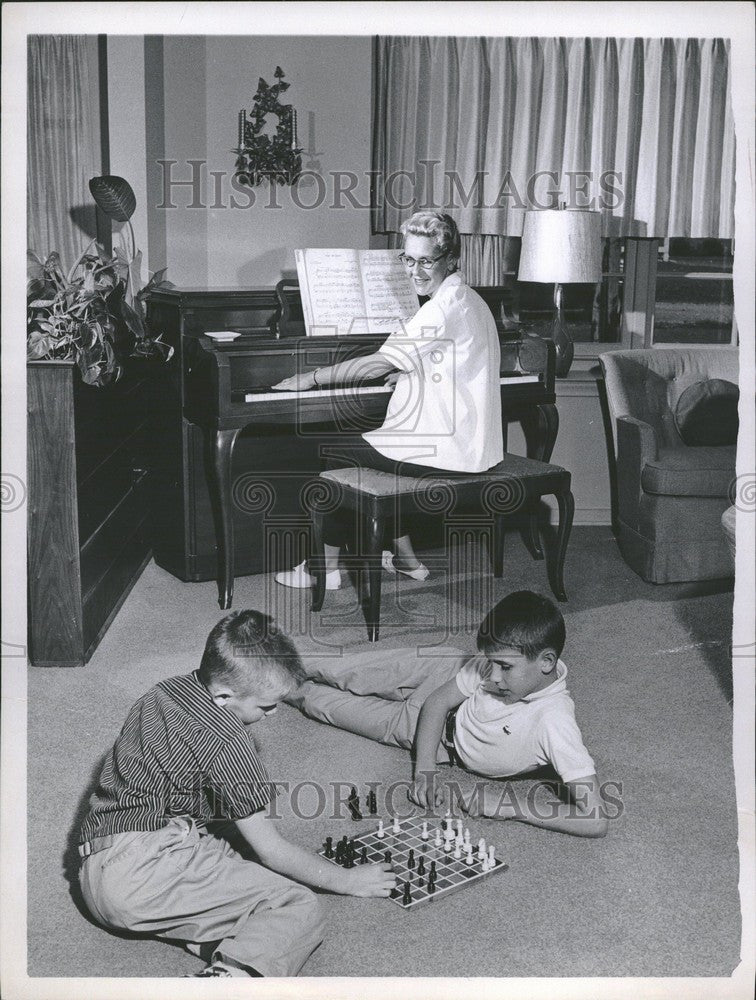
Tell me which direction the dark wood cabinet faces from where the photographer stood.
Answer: facing to the right of the viewer

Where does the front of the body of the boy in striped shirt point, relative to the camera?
to the viewer's right

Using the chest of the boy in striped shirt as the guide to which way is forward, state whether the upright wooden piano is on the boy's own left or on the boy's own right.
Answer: on the boy's own left

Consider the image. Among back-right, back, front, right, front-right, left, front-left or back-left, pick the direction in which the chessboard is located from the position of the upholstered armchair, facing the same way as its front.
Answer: front-right

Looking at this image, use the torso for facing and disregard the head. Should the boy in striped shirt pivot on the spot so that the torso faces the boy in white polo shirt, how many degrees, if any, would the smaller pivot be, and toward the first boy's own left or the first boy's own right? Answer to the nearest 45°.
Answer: approximately 45° to the first boy's own left

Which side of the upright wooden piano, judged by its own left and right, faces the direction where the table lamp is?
left

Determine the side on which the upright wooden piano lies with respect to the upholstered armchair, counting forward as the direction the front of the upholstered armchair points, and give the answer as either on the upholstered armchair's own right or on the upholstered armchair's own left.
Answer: on the upholstered armchair's own right

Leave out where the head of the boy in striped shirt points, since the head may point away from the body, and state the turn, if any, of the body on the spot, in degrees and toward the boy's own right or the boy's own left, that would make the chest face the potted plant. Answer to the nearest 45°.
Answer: approximately 90° to the boy's own left

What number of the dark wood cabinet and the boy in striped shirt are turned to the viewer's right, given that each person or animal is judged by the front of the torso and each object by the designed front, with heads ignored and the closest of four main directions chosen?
2

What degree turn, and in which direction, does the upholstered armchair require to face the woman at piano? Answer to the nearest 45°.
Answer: approximately 90° to its right
